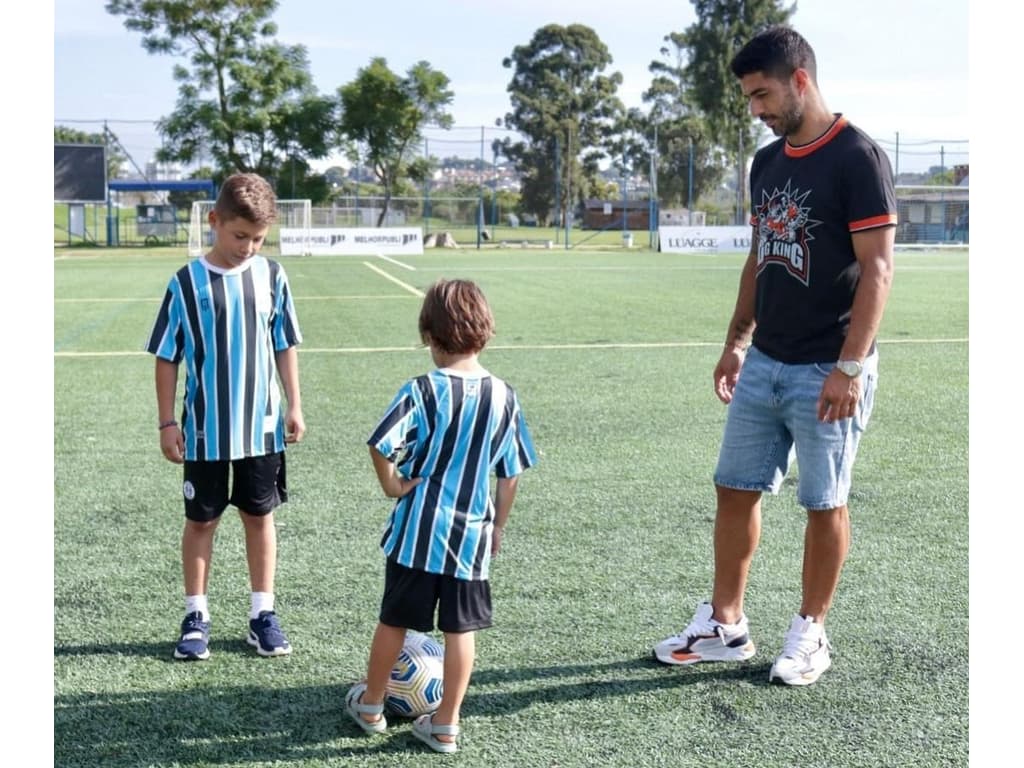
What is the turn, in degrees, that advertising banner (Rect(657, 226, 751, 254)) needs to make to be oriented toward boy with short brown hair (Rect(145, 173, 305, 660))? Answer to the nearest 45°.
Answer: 0° — it already faces them

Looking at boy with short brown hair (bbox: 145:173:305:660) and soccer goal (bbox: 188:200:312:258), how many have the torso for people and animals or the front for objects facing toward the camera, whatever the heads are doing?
2

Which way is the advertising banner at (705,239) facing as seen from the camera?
toward the camera

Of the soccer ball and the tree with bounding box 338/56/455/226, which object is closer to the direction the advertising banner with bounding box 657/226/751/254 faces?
the soccer ball

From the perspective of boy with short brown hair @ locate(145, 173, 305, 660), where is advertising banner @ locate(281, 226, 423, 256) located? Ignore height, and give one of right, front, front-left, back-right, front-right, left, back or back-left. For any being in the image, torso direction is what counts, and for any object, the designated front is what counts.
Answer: back

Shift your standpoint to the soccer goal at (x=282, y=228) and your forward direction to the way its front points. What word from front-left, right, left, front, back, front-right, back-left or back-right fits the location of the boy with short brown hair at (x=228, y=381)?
front

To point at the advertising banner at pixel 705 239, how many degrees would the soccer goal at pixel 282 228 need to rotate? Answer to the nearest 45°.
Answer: approximately 90° to its left

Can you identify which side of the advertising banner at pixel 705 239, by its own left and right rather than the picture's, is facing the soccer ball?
front

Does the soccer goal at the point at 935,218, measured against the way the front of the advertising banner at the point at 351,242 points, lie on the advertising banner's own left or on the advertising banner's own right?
on the advertising banner's own left

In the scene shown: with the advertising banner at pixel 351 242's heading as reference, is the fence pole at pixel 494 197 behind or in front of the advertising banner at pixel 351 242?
behind

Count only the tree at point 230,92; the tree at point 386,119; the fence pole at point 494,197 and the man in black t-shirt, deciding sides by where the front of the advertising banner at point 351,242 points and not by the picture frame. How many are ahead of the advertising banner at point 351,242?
1

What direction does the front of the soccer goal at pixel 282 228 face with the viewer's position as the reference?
facing the viewer

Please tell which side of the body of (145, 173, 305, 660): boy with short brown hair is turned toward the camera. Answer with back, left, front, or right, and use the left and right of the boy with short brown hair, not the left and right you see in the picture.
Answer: front

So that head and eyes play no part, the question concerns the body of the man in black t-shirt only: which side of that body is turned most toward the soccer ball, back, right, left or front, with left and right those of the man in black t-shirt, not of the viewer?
front

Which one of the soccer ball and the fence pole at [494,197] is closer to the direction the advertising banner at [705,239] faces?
the soccer ball
